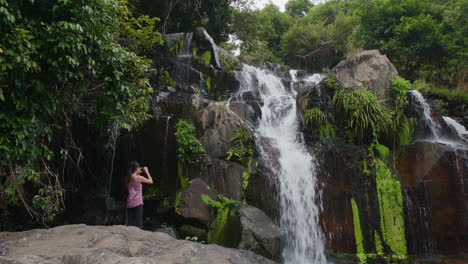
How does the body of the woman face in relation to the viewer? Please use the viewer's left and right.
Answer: facing away from the viewer and to the right of the viewer

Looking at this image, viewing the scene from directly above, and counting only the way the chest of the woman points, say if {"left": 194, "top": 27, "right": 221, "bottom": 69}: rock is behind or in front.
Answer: in front

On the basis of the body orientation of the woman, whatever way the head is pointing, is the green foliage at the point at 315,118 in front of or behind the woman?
in front

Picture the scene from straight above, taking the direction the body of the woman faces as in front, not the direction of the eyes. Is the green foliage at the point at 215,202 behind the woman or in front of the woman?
in front

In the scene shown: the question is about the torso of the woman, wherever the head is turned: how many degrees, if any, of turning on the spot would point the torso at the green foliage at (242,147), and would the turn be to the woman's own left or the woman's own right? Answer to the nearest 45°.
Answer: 0° — they already face it
